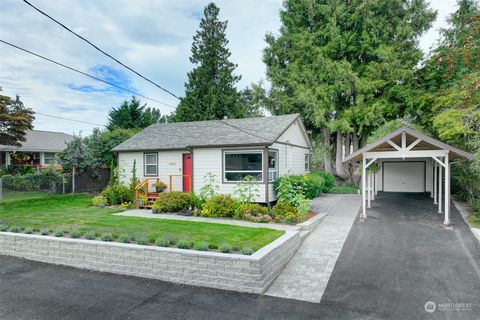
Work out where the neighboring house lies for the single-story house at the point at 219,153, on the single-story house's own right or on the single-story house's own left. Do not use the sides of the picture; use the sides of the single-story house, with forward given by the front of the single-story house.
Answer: on the single-story house's own right

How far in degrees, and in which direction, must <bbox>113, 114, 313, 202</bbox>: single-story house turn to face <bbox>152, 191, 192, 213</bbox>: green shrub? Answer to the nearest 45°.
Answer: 0° — it already faces it

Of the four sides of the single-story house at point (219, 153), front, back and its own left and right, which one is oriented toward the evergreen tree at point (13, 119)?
right

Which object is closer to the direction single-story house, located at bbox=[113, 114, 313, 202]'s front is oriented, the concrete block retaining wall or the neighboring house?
the concrete block retaining wall

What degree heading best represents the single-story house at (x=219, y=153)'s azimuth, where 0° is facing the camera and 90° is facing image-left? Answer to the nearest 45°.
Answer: approximately 45°

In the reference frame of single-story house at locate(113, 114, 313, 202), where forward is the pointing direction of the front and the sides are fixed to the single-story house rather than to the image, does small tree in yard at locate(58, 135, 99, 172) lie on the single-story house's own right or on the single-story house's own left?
on the single-story house's own right

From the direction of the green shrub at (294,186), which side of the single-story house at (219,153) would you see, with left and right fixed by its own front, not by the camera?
left

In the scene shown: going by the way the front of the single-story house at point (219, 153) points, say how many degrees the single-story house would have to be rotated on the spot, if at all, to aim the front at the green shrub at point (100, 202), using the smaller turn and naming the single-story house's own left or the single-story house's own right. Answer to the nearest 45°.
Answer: approximately 45° to the single-story house's own right

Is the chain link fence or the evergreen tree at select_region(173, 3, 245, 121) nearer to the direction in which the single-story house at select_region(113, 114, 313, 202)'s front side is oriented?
the chain link fence

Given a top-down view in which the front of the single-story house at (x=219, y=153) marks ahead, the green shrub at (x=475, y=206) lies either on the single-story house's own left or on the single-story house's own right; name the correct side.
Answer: on the single-story house's own left

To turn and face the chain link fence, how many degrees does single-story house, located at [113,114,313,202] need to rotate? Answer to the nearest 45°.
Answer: approximately 45° to its right

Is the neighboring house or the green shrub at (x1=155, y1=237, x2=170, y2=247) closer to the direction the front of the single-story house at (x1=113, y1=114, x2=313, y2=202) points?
the green shrub
